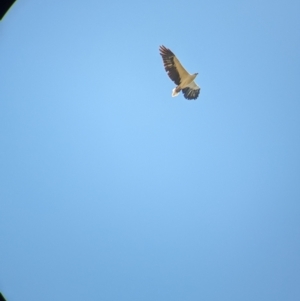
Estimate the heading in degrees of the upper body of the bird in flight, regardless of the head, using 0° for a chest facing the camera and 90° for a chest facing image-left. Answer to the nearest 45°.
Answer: approximately 270°
